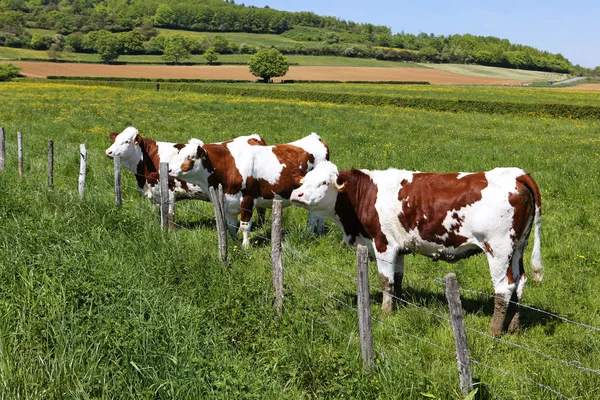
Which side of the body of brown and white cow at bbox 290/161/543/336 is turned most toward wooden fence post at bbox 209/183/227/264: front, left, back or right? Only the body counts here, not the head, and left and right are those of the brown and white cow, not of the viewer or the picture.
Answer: front

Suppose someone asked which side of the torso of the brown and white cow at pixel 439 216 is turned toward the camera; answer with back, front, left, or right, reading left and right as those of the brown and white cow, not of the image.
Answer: left

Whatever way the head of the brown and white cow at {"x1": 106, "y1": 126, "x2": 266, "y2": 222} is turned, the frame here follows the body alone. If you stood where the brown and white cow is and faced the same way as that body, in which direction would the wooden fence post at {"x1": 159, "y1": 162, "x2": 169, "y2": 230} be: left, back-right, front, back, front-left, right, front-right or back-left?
left

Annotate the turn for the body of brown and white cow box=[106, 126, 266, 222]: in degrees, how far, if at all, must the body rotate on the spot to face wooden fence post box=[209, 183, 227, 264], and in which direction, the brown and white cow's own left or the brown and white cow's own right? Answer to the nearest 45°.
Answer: approximately 90° to the brown and white cow's own left

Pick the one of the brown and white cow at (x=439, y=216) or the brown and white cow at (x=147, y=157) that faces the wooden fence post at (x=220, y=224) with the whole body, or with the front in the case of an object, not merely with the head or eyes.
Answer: the brown and white cow at (x=439, y=216)

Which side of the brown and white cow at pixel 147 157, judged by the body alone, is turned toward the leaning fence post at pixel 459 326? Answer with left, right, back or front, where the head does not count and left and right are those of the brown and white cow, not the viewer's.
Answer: left

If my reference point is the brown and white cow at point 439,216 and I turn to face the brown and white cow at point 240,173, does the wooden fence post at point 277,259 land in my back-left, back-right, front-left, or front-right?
front-left

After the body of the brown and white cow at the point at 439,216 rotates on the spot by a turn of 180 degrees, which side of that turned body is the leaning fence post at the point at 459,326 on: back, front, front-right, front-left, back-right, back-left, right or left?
right

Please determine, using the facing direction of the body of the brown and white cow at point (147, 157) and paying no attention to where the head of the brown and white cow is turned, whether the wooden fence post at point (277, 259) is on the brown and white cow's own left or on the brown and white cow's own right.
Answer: on the brown and white cow's own left

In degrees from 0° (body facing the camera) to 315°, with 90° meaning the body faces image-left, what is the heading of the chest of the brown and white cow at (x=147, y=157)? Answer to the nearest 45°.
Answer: approximately 90°

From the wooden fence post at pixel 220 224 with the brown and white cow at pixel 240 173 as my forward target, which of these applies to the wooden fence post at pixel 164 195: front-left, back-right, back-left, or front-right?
front-left

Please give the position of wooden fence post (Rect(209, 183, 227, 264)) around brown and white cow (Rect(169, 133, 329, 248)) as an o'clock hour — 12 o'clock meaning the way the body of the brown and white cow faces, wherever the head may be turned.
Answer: The wooden fence post is roughly at 9 o'clock from the brown and white cow.

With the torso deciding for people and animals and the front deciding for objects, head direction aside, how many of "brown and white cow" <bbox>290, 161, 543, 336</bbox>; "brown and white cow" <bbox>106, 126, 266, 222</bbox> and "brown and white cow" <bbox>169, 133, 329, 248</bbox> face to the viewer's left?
3

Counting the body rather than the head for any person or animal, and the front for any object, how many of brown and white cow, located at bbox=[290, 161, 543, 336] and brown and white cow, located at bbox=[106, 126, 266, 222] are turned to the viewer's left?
2

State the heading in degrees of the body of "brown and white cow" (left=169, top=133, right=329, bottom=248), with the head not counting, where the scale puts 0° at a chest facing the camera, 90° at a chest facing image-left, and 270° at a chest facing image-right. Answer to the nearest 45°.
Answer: approximately 90°

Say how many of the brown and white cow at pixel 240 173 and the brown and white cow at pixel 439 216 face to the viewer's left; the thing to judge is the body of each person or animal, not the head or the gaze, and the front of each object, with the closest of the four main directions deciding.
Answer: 2
